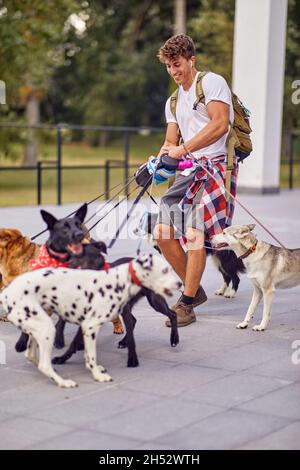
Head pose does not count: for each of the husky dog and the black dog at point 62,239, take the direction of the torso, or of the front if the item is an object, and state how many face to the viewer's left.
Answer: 1

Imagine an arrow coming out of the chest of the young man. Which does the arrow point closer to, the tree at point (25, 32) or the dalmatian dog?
the dalmatian dog

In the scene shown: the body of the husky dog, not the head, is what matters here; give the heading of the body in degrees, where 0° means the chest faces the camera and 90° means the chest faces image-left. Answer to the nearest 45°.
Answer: approximately 90°

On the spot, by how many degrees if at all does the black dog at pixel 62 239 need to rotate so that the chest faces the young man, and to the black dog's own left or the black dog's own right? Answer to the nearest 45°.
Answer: approximately 90° to the black dog's own left

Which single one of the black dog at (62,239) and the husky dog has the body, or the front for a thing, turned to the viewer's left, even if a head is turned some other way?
the husky dog

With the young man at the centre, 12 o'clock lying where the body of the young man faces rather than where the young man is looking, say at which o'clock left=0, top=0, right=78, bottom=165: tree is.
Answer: The tree is roughly at 4 o'clock from the young man.

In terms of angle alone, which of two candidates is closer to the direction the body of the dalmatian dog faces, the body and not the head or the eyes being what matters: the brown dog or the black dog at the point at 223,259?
the black dog

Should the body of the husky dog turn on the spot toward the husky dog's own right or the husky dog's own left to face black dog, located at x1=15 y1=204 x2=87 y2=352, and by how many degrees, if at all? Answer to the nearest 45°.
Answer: approximately 45° to the husky dog's own left

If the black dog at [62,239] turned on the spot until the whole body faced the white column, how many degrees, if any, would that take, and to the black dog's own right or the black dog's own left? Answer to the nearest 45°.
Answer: approximately 135° to the black dog's own left

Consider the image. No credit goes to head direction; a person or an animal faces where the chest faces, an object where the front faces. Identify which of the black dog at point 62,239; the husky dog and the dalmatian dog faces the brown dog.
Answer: the husky dog

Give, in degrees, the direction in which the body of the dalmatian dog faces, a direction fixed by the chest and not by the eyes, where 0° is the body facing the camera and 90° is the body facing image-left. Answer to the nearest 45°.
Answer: approximately 270°

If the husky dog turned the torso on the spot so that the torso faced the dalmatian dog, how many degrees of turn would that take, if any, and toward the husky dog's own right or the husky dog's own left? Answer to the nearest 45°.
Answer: approximately 45° to the husky dog's own left
